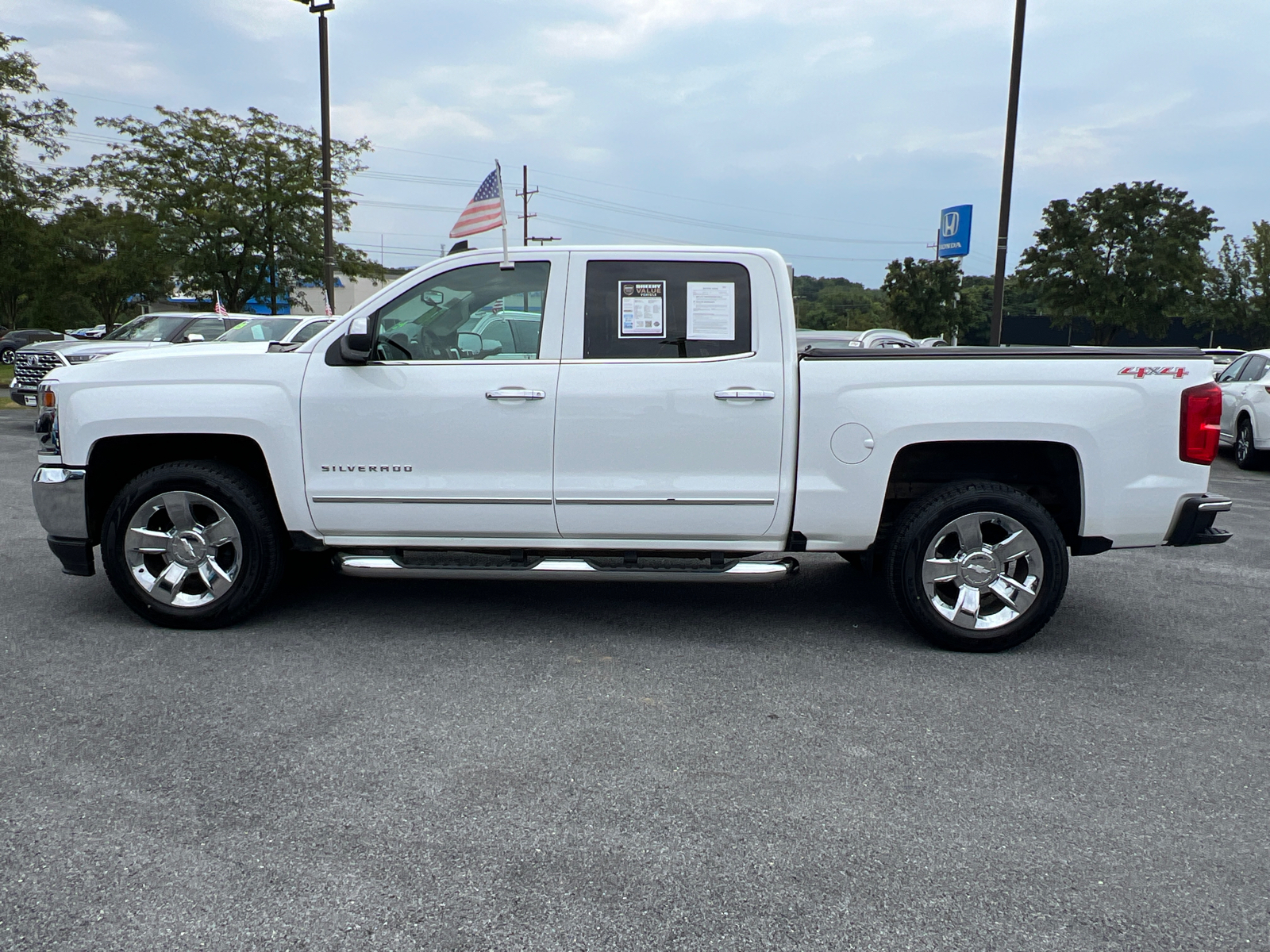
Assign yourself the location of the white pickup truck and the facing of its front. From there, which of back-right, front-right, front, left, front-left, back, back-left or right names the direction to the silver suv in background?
front-right

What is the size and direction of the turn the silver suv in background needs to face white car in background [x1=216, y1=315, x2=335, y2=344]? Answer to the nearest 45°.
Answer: approximately 135° to its left

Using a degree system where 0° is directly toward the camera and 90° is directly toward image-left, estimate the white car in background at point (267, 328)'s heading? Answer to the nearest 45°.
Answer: approximately 45°

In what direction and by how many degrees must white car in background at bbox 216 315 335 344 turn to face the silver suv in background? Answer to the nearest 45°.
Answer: approximately 45° to its right

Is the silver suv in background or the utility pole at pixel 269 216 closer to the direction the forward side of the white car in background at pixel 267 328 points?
the silver suv in background

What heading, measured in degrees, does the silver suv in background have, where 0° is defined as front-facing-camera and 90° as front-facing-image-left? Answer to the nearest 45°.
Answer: approximately 45°

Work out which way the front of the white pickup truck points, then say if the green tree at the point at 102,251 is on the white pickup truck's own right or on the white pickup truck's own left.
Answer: on the white pickup truck's own right

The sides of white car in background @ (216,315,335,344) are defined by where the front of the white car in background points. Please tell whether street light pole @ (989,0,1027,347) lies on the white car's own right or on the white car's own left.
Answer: on the white car's own left

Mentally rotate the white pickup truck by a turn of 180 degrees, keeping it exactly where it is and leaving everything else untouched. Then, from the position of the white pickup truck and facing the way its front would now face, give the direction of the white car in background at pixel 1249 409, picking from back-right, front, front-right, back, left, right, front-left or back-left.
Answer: front-left

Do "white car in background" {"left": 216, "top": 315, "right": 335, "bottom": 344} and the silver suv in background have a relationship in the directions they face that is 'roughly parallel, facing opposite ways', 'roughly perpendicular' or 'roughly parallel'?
roughly parallel

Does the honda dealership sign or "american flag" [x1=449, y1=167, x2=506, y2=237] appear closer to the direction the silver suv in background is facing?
the american flag

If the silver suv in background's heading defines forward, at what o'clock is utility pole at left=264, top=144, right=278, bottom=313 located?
The utility pole is roughly at 5 o'clock from the silver suv in background.

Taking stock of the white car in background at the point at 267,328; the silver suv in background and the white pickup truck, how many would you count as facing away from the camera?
0

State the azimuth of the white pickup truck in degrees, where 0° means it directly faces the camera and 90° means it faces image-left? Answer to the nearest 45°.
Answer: approximately 90°
